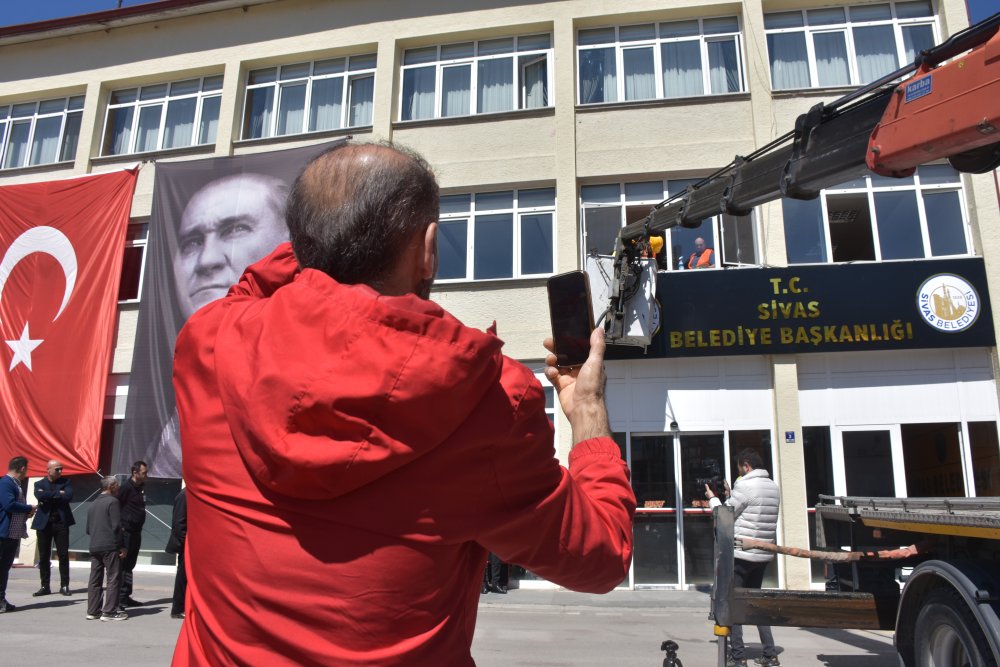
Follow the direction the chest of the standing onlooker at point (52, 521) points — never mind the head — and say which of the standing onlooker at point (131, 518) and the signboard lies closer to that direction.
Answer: the standing onlooker

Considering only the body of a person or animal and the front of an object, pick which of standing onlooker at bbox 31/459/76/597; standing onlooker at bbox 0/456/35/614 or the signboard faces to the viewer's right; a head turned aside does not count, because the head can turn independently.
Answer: standing onlooker at bbox 0/456/35/614

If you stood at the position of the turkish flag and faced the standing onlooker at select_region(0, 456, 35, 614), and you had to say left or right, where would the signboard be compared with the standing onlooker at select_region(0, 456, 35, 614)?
left

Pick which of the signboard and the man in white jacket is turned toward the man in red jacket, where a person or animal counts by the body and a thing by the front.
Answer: the signboard

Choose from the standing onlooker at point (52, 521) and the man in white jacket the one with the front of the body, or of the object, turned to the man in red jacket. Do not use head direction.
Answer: the standing onlooker

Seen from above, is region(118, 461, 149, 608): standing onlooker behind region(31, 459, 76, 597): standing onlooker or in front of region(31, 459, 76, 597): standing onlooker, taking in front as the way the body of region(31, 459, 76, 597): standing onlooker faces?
in front

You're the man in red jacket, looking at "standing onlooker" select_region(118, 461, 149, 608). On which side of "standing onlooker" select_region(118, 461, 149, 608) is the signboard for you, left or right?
right

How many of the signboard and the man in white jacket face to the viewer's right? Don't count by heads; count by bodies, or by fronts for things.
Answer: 0

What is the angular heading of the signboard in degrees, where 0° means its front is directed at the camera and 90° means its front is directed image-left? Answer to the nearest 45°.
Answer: approximately 0°
